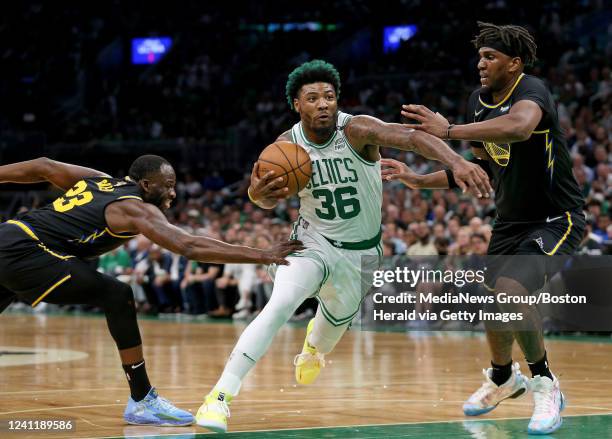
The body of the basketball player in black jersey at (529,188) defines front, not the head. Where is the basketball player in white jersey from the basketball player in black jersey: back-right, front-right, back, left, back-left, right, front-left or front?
front-right

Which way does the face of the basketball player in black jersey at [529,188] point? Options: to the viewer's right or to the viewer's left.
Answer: to the viewer's left

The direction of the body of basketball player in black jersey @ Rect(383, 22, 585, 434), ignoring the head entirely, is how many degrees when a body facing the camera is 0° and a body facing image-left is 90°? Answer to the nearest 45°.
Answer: approximately 45°
